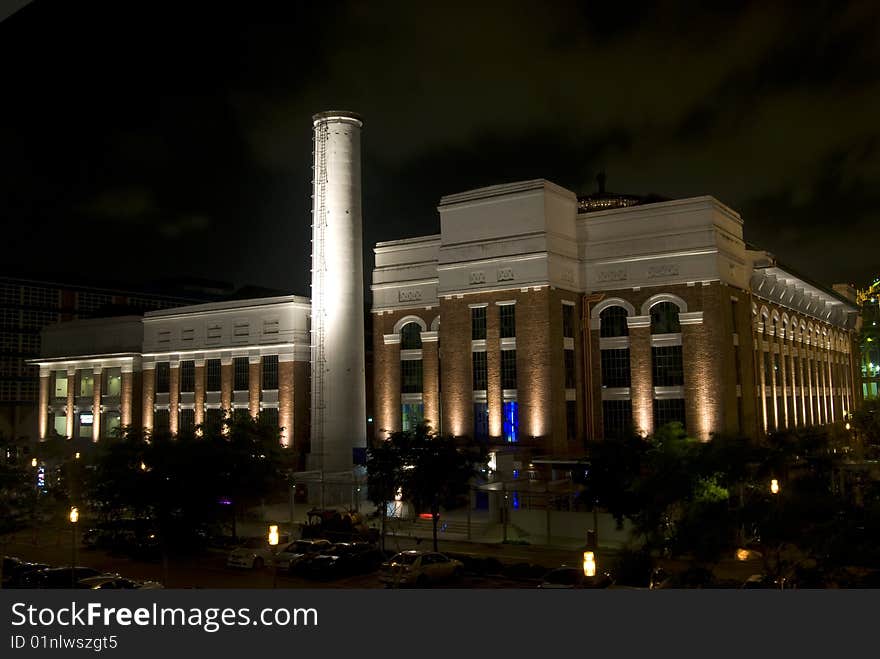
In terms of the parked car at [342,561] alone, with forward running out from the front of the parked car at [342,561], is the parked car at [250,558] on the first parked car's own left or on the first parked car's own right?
on the first parked car's own right

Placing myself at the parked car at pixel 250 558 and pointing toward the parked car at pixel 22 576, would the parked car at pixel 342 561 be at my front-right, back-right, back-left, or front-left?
back-left

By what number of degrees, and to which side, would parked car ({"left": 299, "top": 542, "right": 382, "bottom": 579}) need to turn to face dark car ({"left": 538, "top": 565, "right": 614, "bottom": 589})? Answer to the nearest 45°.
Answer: approximately 90° to its left

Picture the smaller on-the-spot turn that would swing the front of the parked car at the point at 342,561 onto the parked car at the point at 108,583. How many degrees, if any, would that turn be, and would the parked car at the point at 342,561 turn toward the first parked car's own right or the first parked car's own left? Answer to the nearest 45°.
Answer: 0° — it already faces it

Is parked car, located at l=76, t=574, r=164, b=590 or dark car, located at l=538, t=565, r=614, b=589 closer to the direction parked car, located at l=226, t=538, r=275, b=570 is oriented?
the parked car

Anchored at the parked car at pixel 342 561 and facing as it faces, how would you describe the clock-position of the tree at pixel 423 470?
The tree is roughly at 6 o'clock from the parked car.

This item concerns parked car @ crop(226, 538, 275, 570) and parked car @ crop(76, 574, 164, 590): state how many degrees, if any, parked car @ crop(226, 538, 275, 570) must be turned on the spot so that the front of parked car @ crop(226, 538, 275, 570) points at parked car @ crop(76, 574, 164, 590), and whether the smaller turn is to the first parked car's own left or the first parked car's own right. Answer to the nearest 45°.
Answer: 0° — it already faces it

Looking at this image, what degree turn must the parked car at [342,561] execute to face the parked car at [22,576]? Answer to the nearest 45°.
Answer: approximately 45° to its right
